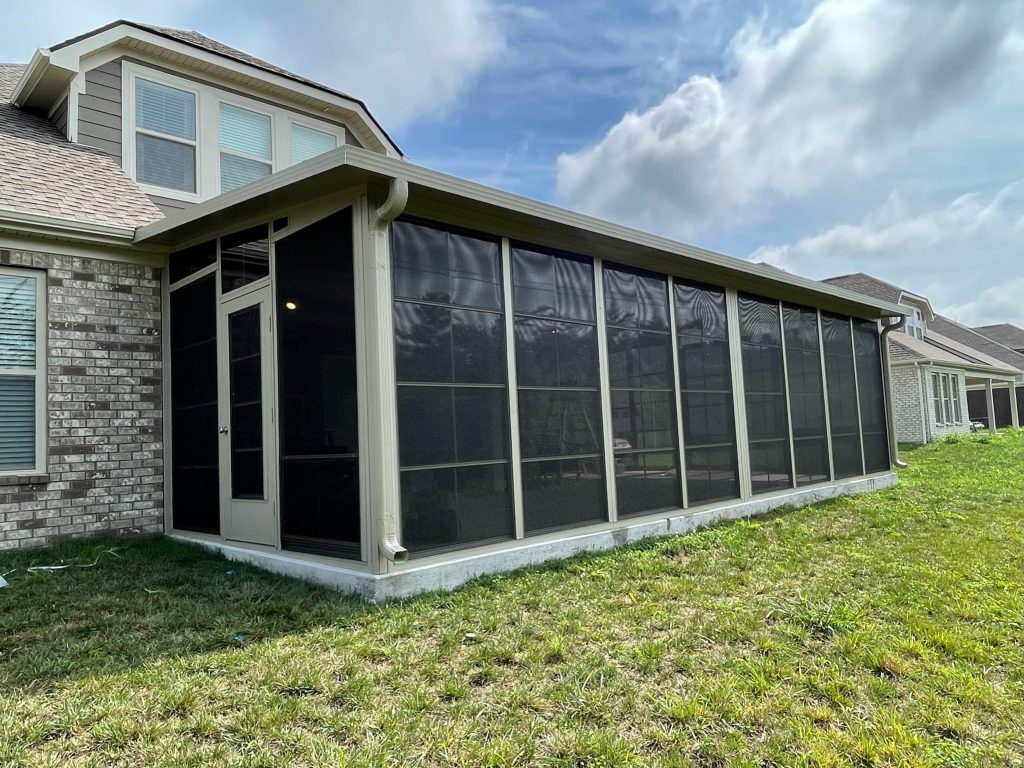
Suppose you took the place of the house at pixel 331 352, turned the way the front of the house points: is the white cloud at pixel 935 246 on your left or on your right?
on your right

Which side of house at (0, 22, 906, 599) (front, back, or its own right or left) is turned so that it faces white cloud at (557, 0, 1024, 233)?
right

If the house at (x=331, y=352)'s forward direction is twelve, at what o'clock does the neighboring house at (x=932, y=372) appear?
The neighboring house is roughly at 3 o'clock from the house.

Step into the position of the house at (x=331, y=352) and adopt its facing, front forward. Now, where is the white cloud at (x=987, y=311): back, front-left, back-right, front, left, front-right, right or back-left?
right

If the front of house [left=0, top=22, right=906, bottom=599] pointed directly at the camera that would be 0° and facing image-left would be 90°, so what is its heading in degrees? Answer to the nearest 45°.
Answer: approximately 135°
